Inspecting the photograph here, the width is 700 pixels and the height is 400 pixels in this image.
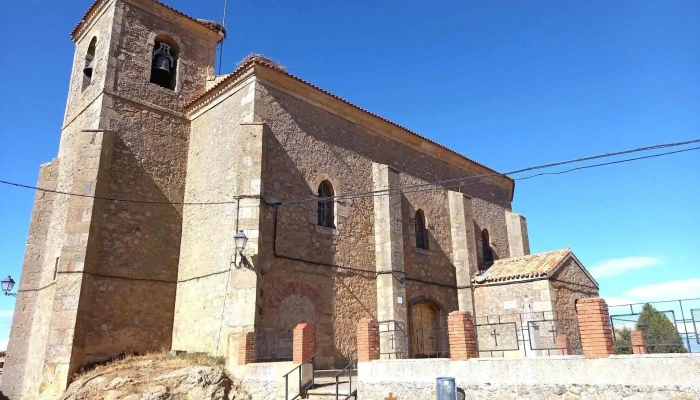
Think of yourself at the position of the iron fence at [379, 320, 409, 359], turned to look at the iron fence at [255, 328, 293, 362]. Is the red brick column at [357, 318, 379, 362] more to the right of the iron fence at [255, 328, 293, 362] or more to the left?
left

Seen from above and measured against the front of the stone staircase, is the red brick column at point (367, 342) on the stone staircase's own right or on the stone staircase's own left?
on the stone staircase's own left

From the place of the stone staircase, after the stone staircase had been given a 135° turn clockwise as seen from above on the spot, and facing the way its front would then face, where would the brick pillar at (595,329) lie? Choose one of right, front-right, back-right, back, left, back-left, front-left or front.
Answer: back

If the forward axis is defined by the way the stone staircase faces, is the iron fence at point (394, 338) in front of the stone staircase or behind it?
behind

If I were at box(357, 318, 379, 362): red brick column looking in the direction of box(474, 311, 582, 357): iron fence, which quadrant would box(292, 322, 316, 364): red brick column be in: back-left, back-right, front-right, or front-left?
back-left

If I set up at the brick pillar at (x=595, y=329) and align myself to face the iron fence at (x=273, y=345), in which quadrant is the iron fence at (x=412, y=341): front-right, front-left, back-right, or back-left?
front-right

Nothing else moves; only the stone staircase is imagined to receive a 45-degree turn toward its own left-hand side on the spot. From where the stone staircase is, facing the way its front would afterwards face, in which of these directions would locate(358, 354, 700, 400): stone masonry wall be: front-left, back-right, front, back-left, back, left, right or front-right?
front

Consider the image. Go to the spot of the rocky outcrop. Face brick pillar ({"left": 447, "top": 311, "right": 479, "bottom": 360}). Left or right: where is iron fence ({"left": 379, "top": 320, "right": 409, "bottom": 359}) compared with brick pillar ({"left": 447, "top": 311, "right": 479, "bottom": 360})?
left

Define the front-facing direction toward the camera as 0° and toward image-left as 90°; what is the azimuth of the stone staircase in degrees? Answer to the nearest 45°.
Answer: approximately 0°

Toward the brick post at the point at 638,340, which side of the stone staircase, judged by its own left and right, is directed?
left

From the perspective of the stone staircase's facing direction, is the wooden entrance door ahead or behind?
behind

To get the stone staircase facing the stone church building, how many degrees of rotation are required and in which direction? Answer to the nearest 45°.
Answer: approximately 135° to its right

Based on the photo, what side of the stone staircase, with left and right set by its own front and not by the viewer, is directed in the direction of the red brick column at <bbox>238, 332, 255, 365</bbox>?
right

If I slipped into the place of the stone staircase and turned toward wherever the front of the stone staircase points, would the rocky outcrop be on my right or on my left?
on my right

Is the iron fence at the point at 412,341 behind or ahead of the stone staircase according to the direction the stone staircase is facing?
behind
